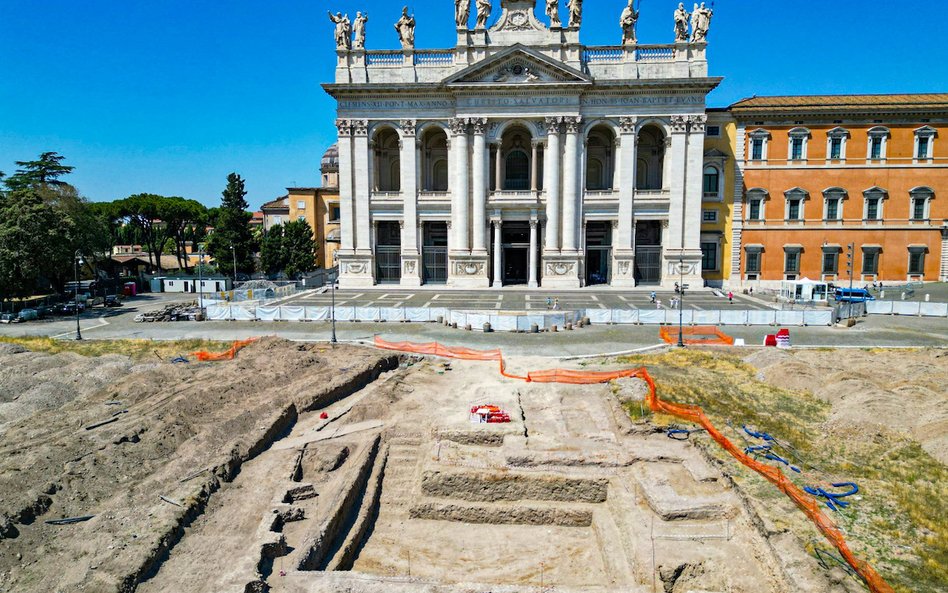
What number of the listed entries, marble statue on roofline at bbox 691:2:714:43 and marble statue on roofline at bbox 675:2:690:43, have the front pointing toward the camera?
2

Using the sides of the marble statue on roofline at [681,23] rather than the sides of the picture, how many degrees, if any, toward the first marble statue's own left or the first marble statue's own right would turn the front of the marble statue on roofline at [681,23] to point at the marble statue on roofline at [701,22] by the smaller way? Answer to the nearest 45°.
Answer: approximately 90° to the first marble statue's own left

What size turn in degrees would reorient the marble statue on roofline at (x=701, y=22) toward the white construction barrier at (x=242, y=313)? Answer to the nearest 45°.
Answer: approximately 45° to its right

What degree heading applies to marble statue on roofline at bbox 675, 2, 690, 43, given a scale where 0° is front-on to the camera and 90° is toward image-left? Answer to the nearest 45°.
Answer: approximately 0°

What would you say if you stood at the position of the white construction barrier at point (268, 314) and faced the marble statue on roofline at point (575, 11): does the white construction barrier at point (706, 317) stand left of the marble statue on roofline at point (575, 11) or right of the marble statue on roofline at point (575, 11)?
right
